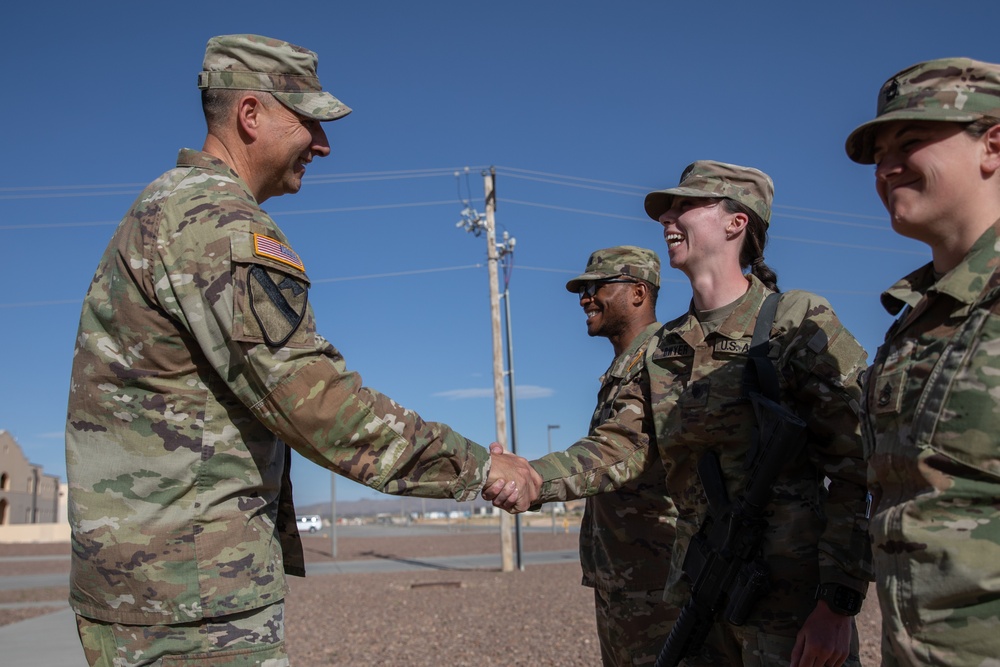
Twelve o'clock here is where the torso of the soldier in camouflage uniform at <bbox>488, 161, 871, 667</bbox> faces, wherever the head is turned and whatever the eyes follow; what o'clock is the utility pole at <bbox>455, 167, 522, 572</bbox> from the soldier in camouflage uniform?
The utility pole is roughly at 4 o'clock from the soldier in camouflage uniform.

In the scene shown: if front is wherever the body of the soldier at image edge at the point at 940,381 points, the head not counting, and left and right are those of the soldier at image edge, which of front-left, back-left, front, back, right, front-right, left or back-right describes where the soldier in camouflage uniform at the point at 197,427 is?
front-right

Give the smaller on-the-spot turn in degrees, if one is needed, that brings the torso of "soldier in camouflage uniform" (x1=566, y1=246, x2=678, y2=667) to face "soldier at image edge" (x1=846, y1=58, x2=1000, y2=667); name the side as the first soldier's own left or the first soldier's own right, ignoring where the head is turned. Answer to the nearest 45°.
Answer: approximately 90° to the first soldier's own left

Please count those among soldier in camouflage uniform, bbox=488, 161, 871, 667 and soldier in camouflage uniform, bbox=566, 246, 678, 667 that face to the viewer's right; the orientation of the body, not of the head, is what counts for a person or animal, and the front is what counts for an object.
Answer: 0

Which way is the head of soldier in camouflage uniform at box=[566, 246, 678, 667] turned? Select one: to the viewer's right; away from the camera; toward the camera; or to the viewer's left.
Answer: to the viewer's left

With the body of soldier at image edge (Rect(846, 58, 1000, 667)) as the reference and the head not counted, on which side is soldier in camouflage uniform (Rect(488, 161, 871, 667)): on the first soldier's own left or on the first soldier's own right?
on the first soldier's own right

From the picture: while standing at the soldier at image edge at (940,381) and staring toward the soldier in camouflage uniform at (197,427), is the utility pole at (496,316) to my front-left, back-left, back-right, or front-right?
front-right

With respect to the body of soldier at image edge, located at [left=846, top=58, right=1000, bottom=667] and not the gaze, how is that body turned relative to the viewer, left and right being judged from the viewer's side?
facing the viewer and to the left of the viewer

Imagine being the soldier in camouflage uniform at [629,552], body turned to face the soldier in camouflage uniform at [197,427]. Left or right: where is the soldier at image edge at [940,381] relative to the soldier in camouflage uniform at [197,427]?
left

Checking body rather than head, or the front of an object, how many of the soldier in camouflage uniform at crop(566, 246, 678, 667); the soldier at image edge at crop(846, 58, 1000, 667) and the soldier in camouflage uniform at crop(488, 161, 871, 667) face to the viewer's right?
0

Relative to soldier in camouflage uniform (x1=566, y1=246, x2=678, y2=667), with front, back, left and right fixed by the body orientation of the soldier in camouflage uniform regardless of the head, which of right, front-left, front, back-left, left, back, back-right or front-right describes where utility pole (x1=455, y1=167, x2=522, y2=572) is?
right

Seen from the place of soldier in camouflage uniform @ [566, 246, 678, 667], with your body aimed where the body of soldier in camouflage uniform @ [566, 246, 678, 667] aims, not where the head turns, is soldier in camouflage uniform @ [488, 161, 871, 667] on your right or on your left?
on your left

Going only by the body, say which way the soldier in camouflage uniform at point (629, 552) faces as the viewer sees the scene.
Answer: to the viewer's left

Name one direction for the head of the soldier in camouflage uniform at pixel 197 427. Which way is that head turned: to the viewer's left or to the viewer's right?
to the viewer's right
